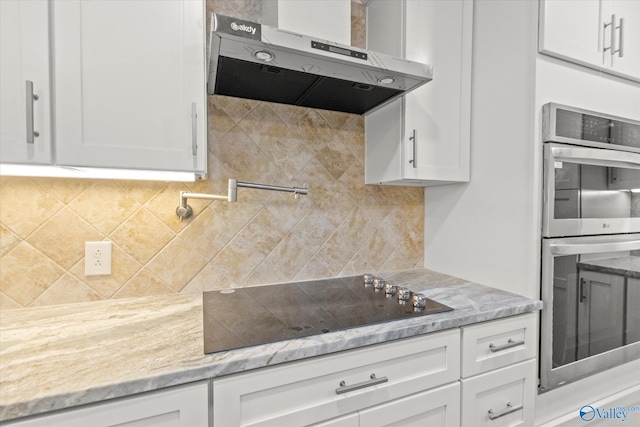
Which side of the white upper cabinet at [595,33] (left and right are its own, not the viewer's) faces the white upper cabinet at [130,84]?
right

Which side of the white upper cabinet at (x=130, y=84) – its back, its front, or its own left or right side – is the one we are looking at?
front

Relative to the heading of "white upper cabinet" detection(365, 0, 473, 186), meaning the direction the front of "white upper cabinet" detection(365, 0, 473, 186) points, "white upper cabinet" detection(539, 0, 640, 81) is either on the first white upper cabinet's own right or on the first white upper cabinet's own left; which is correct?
on the first white upper cabinet's own left

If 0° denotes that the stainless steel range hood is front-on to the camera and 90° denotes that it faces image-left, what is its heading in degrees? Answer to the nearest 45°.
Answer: approximately 315°

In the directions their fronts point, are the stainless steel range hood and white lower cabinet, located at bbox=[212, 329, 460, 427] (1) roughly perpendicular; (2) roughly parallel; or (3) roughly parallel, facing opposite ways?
roughly parallel

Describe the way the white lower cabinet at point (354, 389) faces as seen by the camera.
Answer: facing the viewer and to the right of the viewer

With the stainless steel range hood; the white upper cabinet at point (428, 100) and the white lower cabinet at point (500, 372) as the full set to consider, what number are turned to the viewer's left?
0

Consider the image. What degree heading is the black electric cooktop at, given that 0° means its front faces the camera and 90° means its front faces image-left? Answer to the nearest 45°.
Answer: approximately 315°

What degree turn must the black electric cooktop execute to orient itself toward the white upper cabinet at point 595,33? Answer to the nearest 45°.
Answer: approximately 45° to its left

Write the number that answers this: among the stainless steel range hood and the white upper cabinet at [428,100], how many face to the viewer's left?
0

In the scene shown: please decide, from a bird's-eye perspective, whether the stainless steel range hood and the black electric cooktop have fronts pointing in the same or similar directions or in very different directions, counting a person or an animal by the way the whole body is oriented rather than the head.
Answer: same or similar directions

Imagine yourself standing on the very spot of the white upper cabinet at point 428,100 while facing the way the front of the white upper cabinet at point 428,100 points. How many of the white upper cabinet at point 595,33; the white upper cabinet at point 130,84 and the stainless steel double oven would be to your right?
1
